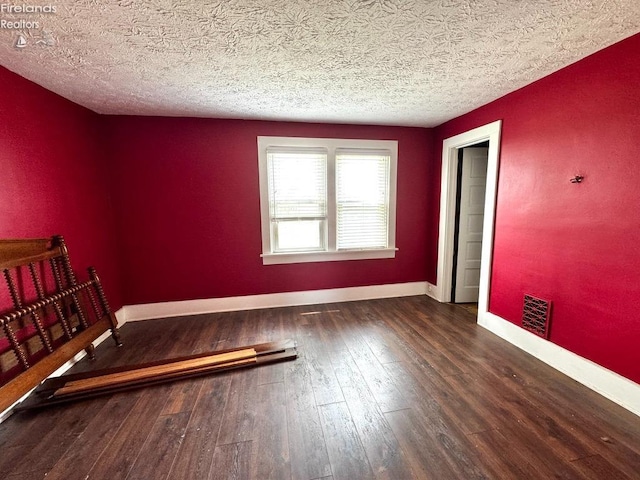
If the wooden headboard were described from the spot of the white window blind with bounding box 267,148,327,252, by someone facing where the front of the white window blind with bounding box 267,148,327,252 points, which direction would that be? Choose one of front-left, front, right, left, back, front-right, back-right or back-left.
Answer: front-right

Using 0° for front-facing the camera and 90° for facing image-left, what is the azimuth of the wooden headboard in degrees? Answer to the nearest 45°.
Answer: approximately 315°

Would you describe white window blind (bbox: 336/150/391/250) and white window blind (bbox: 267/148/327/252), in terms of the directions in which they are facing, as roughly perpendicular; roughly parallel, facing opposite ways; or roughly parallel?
roughly parallel

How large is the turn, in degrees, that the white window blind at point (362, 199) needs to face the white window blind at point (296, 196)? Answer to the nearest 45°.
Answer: approximately 90° to its right

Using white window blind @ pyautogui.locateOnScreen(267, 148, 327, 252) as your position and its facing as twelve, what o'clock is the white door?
The white door is roughly at 9 o'clock from the white window blind.

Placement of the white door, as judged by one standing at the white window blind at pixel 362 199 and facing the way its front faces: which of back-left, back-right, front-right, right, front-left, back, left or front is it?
left

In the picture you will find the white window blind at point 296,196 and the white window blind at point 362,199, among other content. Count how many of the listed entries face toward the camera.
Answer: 2

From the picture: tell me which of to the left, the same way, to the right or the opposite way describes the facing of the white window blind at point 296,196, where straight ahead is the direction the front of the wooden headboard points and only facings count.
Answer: to the right

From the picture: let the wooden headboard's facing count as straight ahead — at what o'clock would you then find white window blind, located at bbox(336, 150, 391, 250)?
The white window blind is roughly at 11 o'clock from the wooden headboard.

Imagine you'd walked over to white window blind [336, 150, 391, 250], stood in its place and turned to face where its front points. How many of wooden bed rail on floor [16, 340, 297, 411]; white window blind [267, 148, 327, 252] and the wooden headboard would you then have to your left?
0

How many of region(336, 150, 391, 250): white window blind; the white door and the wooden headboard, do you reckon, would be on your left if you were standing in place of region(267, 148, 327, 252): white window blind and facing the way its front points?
2

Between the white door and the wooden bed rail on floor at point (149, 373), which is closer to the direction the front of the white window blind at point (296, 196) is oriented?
the wooden bed rail on floor

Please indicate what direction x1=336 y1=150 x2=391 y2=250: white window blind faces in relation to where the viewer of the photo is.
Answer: facing the viewer

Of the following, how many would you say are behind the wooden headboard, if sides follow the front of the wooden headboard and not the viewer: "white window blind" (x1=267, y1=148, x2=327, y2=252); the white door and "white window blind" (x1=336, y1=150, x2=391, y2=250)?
0

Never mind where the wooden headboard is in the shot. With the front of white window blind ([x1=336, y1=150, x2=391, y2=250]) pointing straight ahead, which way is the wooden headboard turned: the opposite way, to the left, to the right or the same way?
to the left

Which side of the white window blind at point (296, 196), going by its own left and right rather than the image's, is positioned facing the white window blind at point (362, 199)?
left

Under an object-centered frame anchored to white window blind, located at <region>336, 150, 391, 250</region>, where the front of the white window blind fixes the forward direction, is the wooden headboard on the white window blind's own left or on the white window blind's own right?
on the white window blind's own right

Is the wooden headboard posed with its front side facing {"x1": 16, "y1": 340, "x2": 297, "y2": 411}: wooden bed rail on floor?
yes

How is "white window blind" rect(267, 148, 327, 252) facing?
toward the camera
